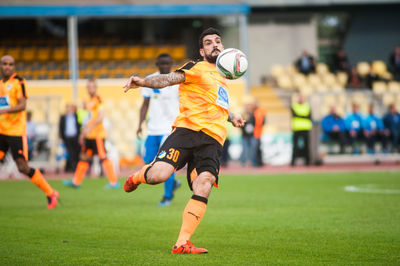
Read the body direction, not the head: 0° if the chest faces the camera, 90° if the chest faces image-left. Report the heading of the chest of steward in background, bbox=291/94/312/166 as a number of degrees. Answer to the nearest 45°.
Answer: approximately 0°

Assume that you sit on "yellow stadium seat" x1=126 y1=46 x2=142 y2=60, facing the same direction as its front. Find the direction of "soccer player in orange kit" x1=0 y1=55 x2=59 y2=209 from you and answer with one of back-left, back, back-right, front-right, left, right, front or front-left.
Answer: front

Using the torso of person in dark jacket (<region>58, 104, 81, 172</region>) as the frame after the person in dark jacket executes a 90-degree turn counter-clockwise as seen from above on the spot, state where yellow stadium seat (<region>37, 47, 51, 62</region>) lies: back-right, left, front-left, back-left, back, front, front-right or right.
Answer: left

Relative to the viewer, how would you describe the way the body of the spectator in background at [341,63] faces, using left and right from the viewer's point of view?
facing the viewer

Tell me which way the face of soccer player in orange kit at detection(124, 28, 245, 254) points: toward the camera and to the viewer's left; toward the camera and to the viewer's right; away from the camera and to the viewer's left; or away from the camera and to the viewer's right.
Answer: toward the camera and to the viewer's right

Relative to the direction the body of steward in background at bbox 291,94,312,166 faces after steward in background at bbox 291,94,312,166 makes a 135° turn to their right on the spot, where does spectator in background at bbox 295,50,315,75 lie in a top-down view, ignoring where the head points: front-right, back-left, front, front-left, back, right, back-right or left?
front-right

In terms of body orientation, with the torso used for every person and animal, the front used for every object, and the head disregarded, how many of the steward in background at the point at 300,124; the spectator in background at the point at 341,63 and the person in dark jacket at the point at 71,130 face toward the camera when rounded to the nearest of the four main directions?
3

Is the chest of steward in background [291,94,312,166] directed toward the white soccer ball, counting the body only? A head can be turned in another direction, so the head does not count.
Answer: yes

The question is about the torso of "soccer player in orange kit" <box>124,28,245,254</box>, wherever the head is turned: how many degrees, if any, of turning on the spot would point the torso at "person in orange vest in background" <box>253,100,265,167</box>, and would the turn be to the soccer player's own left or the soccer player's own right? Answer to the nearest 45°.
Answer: approximately 135° to the soccer player's own left

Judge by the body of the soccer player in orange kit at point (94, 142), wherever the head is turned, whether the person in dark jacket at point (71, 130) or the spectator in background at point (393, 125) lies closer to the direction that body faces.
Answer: the person in dark jacket

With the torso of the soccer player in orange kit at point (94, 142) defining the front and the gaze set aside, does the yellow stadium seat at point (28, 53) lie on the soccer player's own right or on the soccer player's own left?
on the soccer player's own right

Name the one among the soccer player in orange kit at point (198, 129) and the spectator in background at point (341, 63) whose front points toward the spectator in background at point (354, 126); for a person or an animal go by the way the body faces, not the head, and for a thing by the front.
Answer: the spectator in background at point (341, 63)

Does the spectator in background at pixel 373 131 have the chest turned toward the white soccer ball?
yes

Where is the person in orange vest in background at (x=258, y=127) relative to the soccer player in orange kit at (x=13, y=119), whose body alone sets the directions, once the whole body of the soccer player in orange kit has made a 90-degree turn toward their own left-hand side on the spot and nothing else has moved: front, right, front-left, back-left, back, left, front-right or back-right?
left

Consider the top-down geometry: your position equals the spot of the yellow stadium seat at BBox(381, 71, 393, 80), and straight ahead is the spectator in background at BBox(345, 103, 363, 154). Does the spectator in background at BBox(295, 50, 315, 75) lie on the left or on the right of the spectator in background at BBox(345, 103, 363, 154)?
right

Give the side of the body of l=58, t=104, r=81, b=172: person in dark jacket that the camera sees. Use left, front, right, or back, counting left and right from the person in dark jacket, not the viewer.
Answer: front
